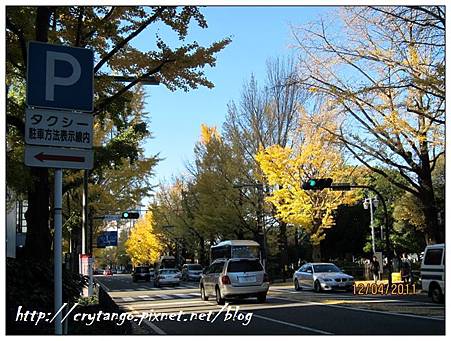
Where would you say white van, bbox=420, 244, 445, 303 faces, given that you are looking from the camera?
facing the viewer and to the right of the viewer

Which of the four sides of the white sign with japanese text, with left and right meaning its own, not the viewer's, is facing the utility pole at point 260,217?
back

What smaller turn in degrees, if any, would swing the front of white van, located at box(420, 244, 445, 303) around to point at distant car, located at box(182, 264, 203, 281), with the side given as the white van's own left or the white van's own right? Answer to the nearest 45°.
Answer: approximately 180°

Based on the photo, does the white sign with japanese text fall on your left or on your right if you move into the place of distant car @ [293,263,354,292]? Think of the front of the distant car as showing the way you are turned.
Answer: on your right

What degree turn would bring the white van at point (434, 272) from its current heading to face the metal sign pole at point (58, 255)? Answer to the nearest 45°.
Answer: approximately 45° to its right

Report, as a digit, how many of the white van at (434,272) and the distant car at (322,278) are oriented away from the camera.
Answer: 0

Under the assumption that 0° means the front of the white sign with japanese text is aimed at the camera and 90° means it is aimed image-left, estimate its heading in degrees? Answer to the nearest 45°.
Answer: approximately 0°

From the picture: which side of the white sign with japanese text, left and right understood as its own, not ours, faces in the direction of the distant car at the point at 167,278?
back
